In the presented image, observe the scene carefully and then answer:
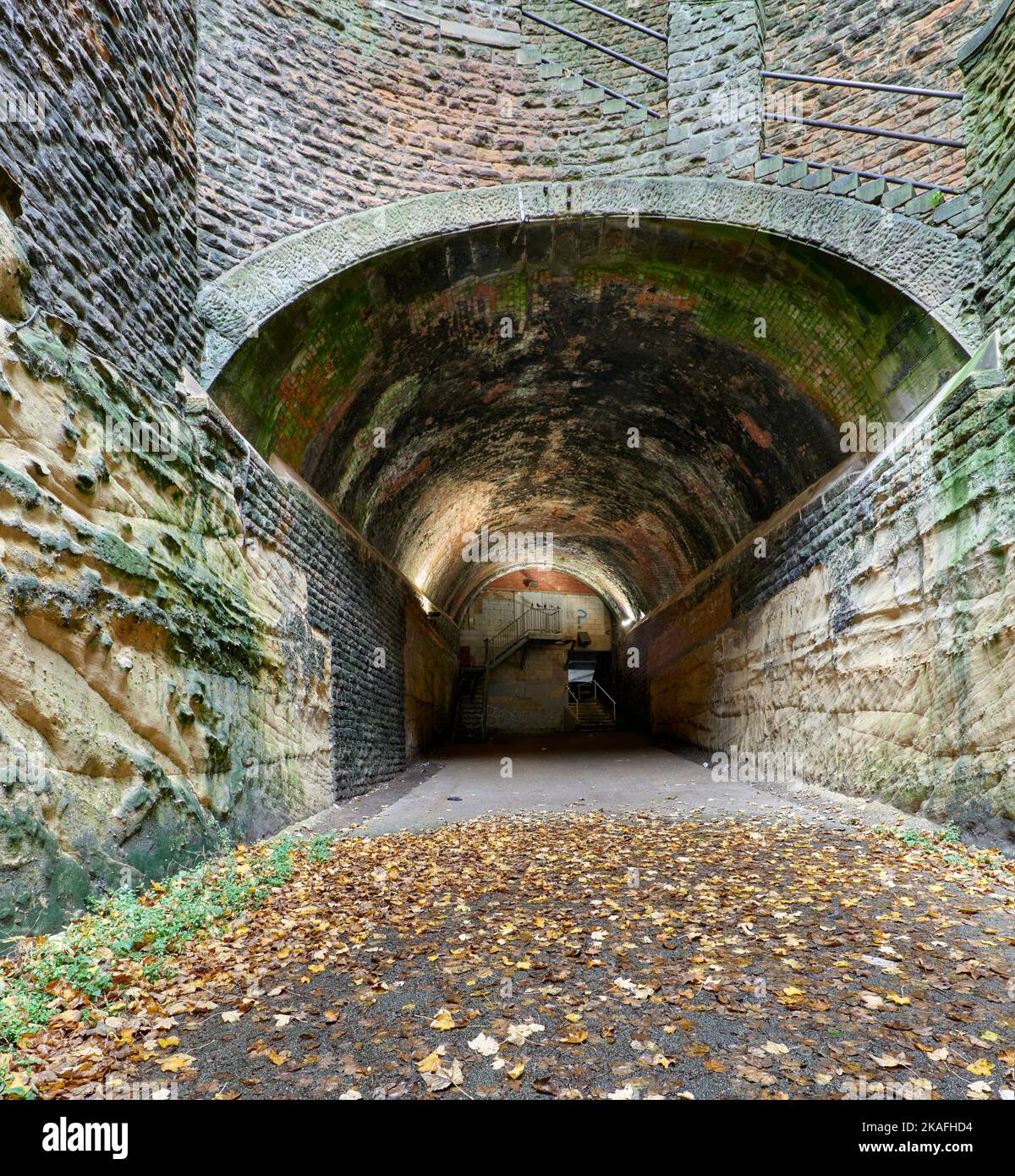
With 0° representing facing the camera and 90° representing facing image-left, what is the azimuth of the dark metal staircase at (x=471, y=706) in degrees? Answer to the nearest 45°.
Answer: approximately 0°

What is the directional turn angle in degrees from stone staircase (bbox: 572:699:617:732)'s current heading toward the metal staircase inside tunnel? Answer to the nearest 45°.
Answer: approximately 90° to its right
